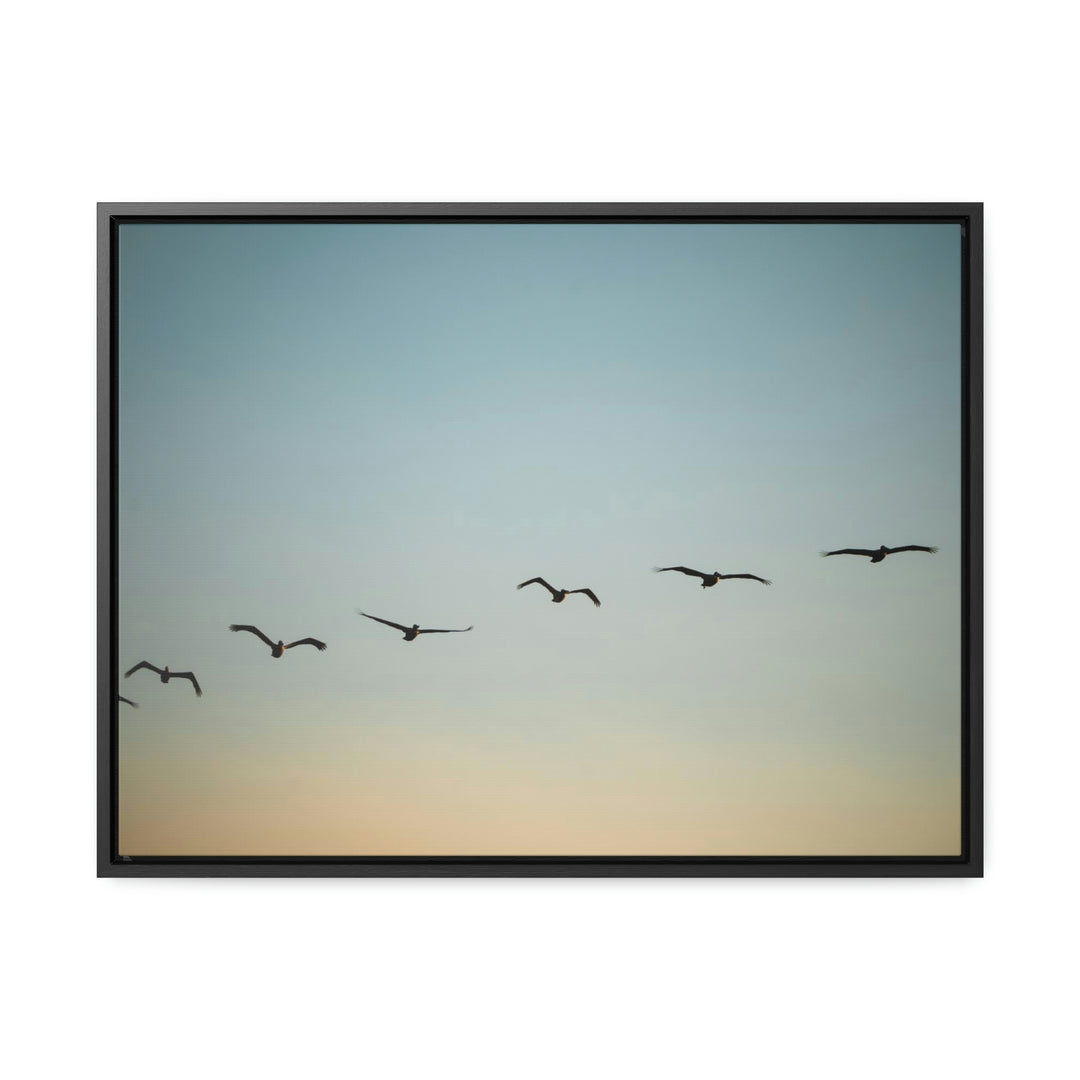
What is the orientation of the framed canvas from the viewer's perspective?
toward the camera
